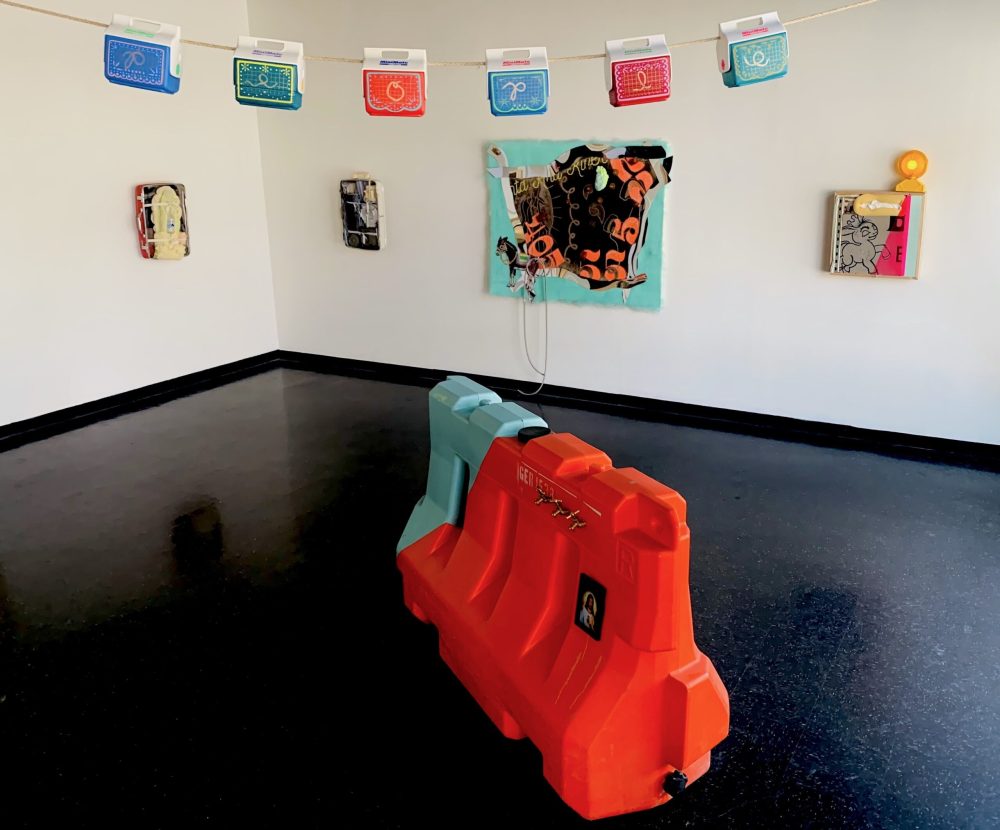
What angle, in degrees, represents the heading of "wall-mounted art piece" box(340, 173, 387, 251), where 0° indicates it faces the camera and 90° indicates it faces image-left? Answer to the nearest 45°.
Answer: approximately 45°

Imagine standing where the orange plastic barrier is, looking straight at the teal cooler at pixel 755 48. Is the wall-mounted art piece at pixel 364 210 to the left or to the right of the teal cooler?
left

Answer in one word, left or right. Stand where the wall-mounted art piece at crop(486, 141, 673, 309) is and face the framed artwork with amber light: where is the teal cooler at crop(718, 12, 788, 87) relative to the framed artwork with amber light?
right

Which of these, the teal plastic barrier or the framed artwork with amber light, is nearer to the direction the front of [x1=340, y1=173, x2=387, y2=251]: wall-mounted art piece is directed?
the teal plastic barrier

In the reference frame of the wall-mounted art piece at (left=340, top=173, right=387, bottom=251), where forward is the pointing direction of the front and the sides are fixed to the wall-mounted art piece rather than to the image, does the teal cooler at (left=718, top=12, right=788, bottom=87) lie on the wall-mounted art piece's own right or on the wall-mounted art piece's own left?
on the wall-mounted art piece's own left

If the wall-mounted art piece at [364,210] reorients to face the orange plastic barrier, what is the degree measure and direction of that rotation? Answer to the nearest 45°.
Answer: approximately 45° to its left

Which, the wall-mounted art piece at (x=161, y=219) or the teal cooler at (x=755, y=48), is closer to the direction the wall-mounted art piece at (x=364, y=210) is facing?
the wall-mounted art piece

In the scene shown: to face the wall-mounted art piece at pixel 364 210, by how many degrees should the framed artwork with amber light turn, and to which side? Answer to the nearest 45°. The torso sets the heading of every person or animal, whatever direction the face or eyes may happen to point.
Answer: approximately 90° to its right

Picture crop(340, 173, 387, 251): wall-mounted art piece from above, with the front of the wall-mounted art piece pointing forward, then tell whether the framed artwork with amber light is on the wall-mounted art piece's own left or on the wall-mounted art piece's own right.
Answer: on the wall-mounted art piece's own left

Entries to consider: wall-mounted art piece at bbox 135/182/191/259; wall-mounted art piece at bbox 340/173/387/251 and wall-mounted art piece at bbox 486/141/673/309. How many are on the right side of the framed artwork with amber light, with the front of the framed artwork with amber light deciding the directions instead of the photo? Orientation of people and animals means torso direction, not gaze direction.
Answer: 3

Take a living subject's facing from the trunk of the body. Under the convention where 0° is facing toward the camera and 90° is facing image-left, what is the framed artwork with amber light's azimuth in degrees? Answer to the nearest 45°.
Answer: approximately 0°
